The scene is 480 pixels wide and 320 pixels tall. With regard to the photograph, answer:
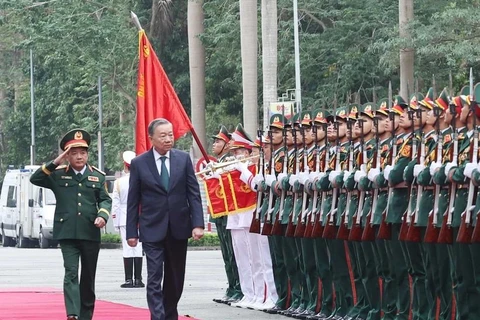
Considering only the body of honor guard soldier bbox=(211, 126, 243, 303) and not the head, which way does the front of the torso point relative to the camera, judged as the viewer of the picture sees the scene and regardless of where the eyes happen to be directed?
to the viewer's left

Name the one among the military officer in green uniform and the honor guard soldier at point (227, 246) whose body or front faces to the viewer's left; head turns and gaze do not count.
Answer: the honor guard soldier

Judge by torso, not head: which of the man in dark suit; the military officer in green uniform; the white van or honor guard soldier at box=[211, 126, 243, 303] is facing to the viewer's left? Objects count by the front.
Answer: the honor guard soldier

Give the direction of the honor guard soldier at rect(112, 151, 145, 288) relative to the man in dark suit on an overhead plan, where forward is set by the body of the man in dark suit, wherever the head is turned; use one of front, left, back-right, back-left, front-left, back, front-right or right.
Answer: back

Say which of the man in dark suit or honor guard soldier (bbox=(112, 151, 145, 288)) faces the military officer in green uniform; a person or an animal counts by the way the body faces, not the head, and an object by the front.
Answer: the honor guard soldier

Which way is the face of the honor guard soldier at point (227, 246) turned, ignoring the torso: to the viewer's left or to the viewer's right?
to the viewer's left

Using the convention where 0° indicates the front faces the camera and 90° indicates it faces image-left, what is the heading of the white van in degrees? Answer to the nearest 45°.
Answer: approximately 315°
